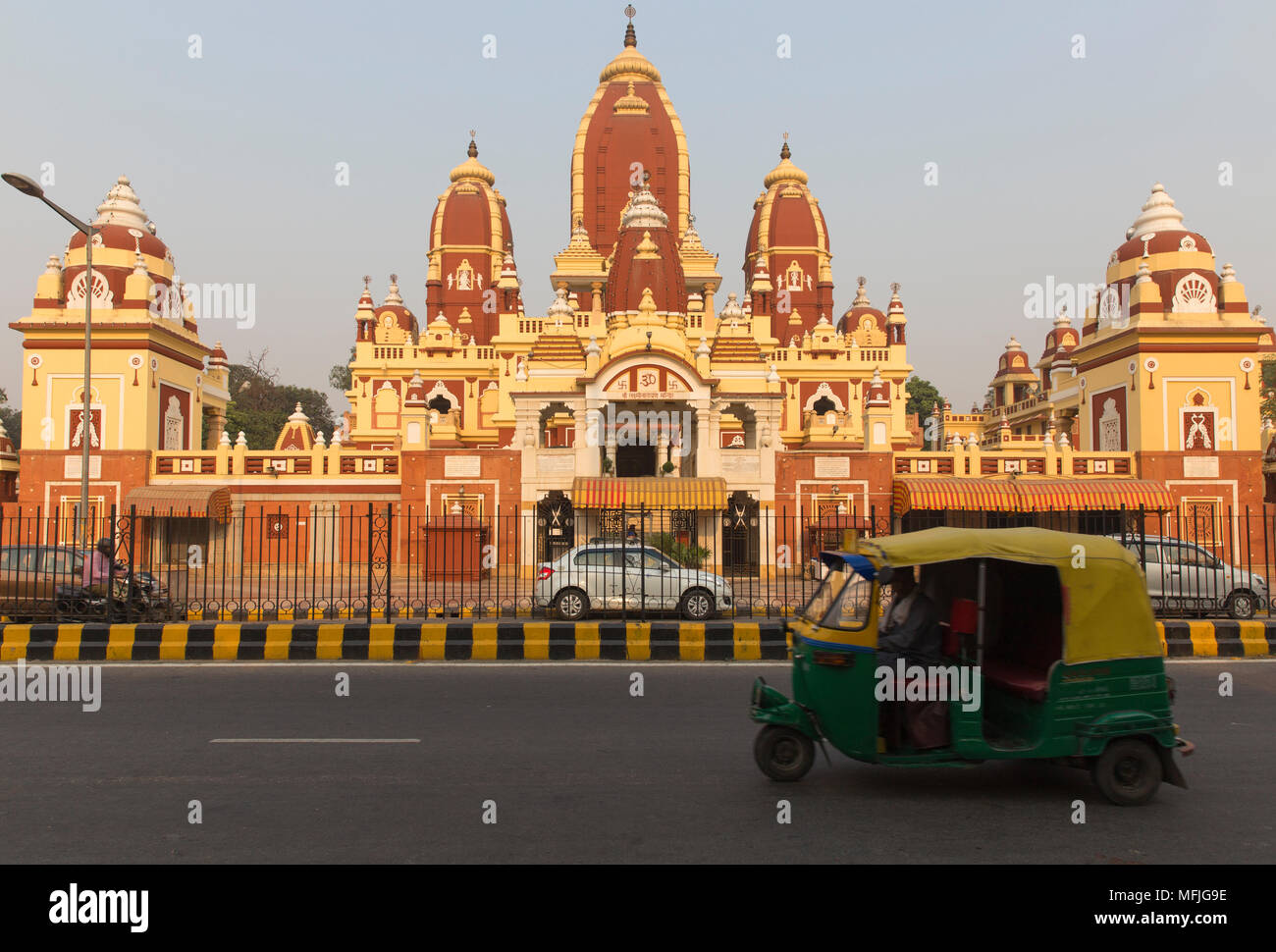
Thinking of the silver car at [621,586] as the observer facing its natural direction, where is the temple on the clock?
The temple is roughly at 9 o'clock from the silver car.

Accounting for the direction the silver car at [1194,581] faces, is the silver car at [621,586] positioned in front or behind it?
behind

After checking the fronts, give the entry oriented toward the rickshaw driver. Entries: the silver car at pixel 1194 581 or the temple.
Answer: the temple

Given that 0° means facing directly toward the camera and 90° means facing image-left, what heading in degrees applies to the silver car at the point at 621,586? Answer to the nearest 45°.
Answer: approximately 270°

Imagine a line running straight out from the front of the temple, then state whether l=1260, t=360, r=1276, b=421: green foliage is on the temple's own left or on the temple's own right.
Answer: on the temple's own left

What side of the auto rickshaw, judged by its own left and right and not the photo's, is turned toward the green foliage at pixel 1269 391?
right

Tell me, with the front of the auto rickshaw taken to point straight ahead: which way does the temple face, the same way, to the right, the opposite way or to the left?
to the left
